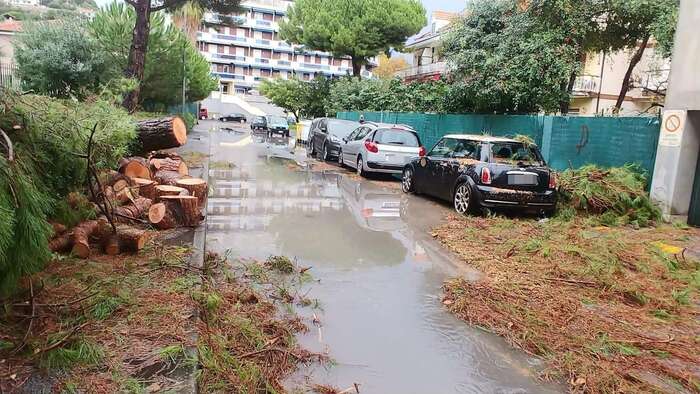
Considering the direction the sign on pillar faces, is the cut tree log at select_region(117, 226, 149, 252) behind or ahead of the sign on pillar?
ahead

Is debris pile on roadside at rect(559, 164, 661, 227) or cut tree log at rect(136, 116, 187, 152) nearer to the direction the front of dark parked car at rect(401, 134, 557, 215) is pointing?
the cut tree log

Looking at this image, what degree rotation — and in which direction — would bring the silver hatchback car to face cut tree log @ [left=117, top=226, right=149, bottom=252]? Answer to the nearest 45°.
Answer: approximately 135° to its left

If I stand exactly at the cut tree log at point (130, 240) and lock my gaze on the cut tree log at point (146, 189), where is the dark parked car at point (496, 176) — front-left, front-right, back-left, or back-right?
front-right

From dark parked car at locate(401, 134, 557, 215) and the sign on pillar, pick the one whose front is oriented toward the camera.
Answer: the sign on pillar

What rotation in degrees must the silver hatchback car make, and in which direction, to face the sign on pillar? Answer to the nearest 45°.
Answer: approximately 180°

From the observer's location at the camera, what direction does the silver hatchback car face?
facing away from the viewer and to the left of the viewer

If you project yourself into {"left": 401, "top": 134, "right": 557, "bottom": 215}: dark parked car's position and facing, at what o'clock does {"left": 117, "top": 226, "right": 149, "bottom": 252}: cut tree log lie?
The cut tree log is roughly at 9 o'clock from the dark parked car.

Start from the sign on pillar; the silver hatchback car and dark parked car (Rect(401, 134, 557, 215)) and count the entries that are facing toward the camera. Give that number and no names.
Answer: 1

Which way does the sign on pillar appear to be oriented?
toward the camera

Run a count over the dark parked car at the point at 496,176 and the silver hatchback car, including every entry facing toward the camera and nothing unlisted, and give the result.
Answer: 0

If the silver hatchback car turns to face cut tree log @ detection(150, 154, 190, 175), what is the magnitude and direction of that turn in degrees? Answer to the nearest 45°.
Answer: approximately 90° to its left

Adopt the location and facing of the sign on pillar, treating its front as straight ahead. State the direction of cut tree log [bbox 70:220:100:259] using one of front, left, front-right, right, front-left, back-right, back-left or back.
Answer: front-right

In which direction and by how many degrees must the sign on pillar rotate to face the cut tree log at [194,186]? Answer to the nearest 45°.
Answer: approximately 45° to its right

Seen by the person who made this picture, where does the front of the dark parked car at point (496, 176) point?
facing away from the viewer and to the left of the viewer

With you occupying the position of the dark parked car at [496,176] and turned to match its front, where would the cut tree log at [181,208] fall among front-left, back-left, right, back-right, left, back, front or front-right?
left

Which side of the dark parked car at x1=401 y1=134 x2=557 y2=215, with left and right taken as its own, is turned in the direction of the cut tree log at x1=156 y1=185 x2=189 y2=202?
left

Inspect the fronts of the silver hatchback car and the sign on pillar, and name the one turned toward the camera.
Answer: the sign on pillar
